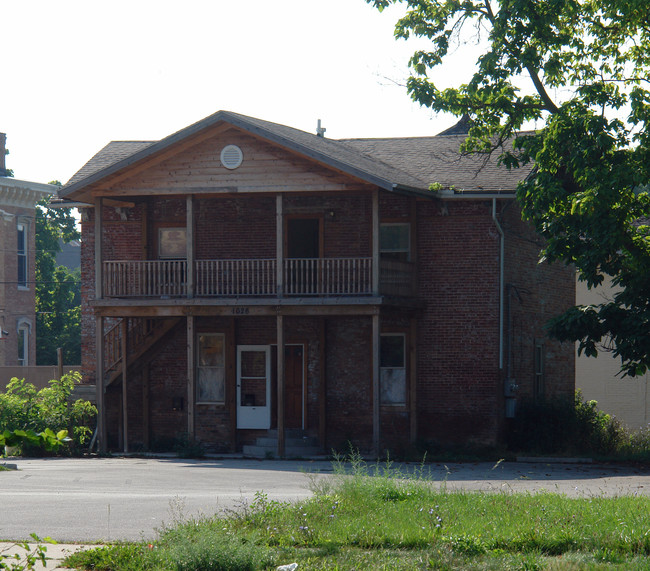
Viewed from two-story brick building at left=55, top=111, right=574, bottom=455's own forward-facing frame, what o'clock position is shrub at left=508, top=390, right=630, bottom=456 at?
The shrub is roughly at 9 o'clock from the two-story brick building.

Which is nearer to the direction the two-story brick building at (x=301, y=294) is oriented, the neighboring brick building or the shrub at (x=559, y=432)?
the shrub

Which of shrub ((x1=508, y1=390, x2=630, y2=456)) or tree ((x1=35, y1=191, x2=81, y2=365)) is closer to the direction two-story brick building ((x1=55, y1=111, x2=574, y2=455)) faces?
the shrub

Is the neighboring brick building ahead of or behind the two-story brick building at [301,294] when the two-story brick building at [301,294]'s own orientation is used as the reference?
behind

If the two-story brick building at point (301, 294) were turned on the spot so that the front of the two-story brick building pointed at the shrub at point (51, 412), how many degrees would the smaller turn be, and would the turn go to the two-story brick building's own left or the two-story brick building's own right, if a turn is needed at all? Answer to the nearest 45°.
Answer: approximately 90° to the two-story brick building's own right

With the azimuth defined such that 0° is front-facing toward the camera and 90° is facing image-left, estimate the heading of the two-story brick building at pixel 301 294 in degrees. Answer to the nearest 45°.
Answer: approximately 0°

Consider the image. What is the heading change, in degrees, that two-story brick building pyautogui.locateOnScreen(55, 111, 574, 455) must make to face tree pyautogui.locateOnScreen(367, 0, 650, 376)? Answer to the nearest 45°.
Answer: approximately 45° to its left

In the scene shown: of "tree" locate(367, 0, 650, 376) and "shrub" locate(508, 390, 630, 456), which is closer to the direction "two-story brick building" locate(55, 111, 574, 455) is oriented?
the tree

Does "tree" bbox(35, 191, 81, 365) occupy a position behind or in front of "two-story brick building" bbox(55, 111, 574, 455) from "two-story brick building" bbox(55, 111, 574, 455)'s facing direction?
behind
